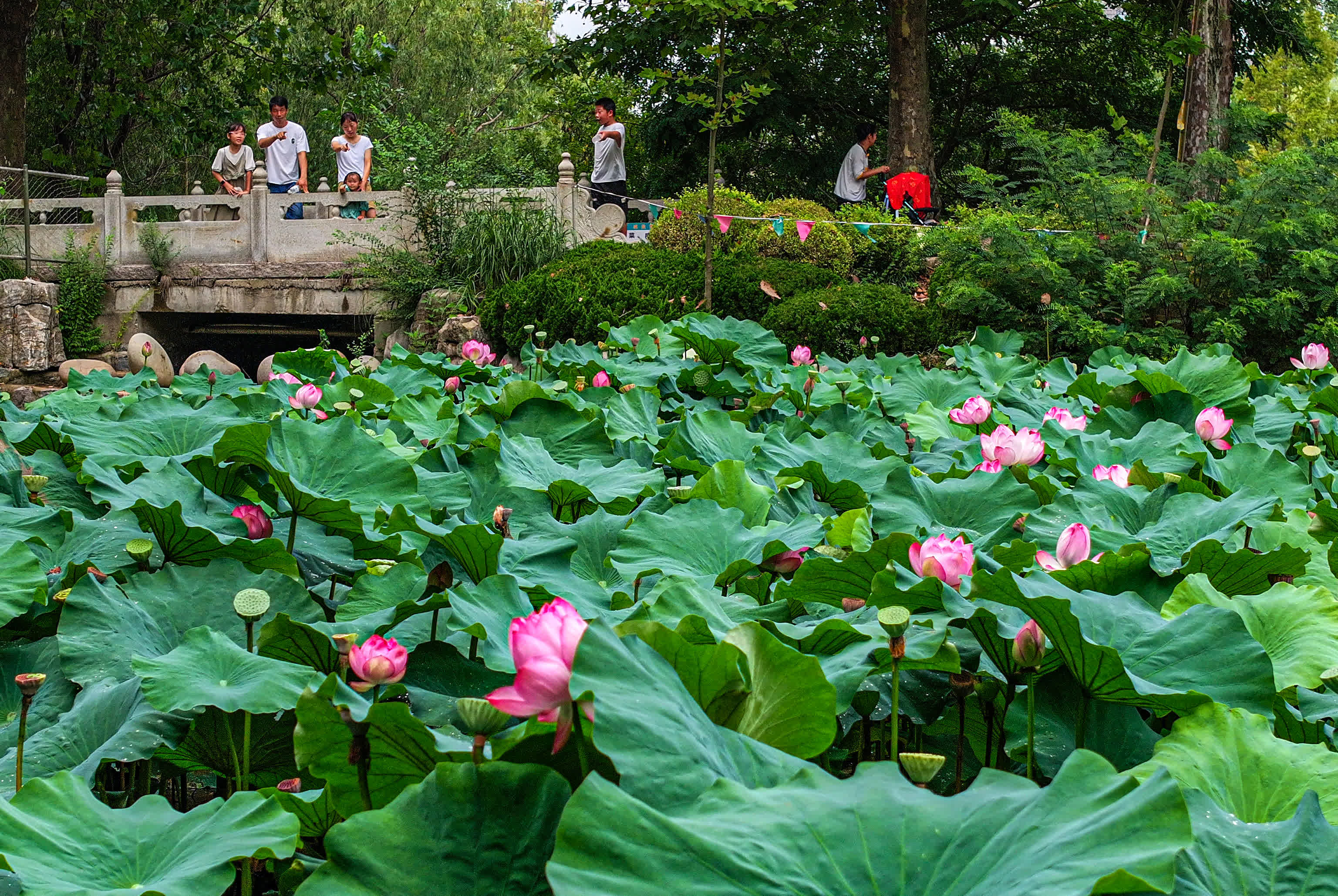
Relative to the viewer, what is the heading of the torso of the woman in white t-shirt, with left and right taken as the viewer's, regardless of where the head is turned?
facing the viewer

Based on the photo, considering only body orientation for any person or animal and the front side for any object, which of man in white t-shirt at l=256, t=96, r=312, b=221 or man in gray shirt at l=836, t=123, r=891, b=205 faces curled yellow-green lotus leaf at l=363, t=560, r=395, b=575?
the man in white t-shirt

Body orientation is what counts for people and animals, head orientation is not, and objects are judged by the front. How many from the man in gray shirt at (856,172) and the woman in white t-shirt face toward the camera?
1

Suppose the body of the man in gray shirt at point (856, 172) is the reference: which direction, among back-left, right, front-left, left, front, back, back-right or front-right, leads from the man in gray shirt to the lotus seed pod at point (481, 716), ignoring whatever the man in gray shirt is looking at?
right

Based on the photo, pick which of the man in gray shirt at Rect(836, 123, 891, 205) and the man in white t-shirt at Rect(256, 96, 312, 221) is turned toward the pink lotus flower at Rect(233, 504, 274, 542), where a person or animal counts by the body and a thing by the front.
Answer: the man in white t-shirt

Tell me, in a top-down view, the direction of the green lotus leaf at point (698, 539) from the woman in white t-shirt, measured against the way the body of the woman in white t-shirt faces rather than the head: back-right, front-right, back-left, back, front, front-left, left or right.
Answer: front

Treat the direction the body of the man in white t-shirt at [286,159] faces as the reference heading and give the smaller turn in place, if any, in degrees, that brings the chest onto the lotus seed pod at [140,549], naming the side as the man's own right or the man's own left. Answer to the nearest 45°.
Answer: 0° — they already face it

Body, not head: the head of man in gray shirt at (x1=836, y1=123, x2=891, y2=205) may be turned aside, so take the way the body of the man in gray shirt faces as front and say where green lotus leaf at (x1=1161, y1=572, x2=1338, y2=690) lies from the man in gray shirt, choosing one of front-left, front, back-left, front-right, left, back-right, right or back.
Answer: right

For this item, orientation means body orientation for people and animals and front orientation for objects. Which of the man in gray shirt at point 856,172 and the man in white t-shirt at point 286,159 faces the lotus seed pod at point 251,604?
the man in white t-shirt

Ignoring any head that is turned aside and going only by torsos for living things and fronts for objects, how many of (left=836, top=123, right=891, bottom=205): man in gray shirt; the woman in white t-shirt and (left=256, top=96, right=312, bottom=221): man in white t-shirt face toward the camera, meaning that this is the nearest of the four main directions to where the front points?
2

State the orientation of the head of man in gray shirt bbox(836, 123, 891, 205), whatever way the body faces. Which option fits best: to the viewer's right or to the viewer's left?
to the viewer's right

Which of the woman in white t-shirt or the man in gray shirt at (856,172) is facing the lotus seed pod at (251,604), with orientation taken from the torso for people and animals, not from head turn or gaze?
the woman in white t-shirt

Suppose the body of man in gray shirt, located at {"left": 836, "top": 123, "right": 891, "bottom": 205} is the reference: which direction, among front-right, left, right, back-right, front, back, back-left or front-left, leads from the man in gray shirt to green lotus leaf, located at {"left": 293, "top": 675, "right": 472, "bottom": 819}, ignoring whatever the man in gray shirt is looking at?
right

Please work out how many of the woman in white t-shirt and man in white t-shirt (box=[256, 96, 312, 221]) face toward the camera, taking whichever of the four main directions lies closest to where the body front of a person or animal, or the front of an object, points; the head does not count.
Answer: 2

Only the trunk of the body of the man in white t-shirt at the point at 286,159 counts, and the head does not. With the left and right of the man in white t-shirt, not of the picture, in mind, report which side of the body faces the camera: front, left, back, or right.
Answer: front

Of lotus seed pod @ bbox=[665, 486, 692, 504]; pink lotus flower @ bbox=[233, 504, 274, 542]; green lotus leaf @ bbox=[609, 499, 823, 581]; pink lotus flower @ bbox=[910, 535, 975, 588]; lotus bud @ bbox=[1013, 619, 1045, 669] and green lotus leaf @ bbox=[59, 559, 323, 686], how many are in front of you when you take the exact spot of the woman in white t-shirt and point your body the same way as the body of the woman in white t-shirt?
6

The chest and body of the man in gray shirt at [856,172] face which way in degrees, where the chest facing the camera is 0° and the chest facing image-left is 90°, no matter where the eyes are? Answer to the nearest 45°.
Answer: approximately 270°

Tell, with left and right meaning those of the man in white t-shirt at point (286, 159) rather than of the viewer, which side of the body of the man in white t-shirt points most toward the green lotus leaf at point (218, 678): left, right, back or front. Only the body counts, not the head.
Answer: front

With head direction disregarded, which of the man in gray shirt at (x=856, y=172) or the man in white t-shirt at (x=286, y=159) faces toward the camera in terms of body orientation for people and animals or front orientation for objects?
the man in white t-shirt
